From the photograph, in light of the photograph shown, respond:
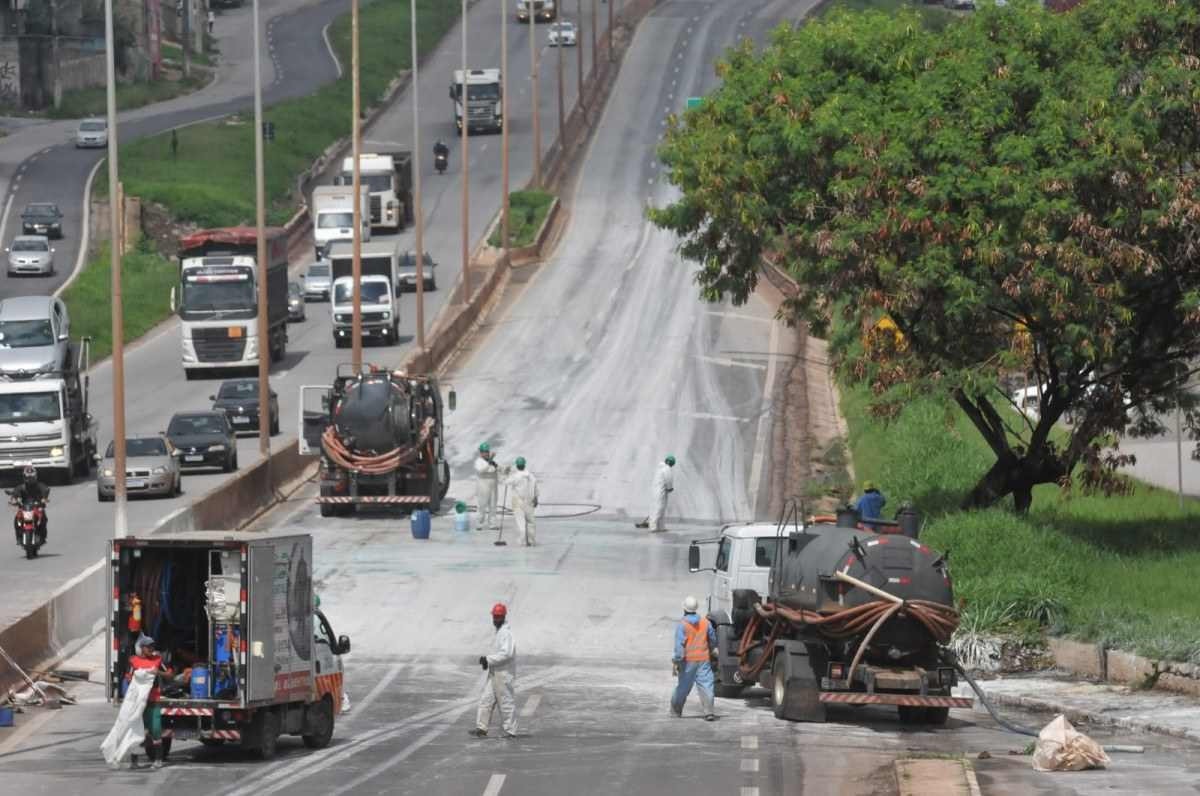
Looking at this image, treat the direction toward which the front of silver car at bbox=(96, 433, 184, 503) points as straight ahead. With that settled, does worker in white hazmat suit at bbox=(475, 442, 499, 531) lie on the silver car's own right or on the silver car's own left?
on the silver car's own left

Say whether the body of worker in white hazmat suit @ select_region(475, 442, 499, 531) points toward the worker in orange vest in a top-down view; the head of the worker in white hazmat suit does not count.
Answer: yes

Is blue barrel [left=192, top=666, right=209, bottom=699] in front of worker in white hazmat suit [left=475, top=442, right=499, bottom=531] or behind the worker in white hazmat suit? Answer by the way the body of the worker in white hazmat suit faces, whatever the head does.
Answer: in front

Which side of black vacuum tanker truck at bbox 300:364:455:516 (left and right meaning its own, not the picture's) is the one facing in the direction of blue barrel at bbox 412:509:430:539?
back

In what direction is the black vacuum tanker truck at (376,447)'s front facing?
away from the camera

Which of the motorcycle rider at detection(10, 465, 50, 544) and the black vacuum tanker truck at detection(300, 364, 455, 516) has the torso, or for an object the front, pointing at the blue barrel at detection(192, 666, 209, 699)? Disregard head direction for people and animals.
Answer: the motorcycle rider

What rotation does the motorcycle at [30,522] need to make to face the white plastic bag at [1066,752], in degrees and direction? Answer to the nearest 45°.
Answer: approximately 45° to its left

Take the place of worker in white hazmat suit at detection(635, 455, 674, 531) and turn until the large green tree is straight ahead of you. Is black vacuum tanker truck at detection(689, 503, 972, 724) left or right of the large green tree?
right

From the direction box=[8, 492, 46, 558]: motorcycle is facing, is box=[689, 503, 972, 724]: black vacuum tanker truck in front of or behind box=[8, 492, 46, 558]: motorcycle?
in front

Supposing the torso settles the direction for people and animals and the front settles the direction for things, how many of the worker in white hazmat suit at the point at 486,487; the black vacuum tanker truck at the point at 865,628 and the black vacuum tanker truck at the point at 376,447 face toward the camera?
1

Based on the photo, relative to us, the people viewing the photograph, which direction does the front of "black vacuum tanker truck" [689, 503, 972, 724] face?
facing away from the viewer and to the left of the viewer

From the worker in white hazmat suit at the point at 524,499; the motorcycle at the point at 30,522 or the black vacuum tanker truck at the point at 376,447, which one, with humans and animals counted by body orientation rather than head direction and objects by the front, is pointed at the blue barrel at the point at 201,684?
the motorcycle

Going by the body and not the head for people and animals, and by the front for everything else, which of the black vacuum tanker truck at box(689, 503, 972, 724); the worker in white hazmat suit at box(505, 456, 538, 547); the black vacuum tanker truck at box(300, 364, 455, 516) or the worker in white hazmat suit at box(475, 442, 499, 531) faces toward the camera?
the worker in white hazmat suit at box(475, 442, 499, 531)

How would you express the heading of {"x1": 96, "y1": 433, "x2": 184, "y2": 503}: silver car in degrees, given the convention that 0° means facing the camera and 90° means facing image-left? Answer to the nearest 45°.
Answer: approximately 0°

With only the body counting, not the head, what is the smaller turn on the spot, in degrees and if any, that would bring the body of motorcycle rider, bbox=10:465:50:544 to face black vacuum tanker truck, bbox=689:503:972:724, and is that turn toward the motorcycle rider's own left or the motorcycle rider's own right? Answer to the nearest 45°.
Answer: approximately 45° to the motorcycle rider's own left

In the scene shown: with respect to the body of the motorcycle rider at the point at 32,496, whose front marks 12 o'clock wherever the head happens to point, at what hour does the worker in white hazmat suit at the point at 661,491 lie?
The worker in white hazmat suit is roughly at 9 o'clock from the motorcycle rider.
